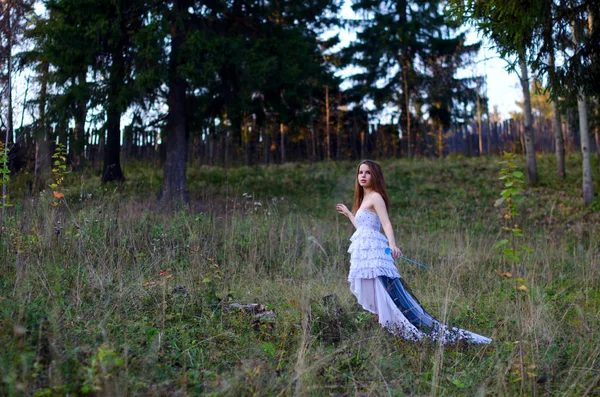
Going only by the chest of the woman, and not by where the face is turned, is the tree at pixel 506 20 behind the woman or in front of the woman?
behind

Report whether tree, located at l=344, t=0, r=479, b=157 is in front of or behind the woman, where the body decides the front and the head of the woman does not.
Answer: behind

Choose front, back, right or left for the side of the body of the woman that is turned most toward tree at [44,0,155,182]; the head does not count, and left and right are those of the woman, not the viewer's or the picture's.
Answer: right

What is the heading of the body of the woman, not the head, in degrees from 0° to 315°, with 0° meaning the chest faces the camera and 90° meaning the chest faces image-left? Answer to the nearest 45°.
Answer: approximately 45°
